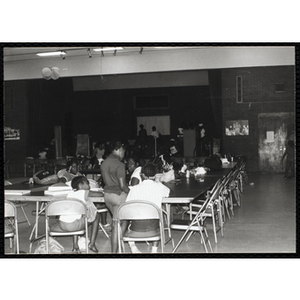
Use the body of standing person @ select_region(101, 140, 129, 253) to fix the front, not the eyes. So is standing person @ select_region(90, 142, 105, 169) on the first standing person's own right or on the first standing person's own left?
on the first standing person's own left

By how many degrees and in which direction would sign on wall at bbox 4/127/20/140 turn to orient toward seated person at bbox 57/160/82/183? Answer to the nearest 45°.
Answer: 0° — it already faces them

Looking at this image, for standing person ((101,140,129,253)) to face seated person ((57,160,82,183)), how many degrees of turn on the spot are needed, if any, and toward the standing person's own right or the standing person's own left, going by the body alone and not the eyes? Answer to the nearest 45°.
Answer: approximately 90° to the standing person's own left

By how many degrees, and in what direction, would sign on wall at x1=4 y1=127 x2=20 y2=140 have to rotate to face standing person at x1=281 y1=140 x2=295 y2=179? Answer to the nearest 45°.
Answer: approximately 45° to its left

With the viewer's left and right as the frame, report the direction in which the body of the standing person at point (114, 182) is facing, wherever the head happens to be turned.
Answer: facing away from the viewer and to the right of the viewer

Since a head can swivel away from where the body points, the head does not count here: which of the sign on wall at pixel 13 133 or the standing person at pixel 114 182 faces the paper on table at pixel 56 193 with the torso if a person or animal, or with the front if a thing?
the sign on wall
